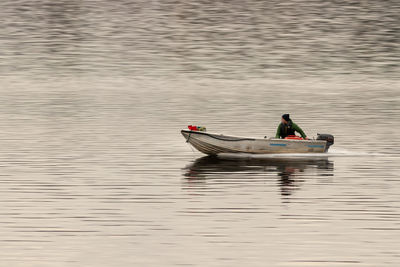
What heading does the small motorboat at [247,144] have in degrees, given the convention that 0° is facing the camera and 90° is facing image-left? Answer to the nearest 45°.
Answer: approximately 90°
